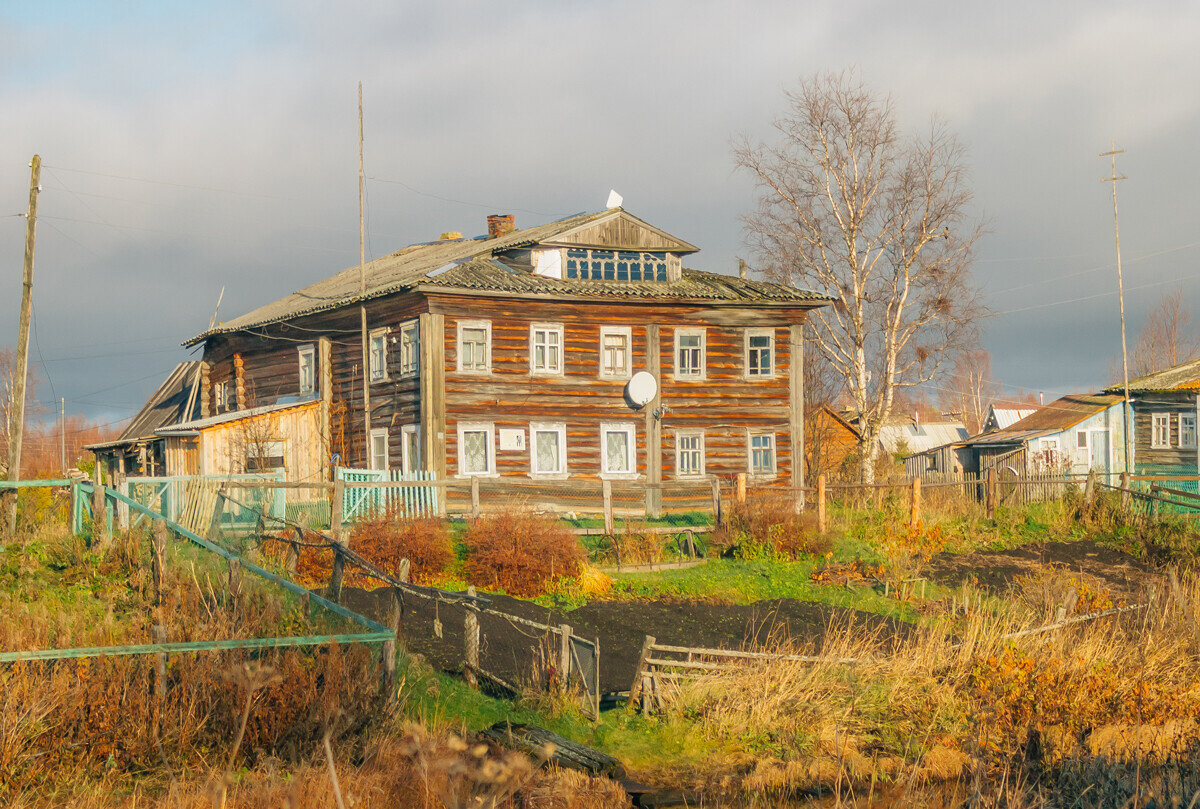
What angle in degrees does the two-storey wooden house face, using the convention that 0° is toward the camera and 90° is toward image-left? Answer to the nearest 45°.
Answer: approximately 0°

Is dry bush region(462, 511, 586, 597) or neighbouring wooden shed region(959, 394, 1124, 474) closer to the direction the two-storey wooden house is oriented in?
the dry bush

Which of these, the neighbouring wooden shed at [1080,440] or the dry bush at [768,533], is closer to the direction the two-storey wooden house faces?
the dry bush

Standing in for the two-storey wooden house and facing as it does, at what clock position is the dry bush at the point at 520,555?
The dry bush is roughly at 12 o'clock from the two-storey wooden house.

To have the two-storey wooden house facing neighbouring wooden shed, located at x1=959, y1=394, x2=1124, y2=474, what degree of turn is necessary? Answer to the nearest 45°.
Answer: approximately 135° to its left
